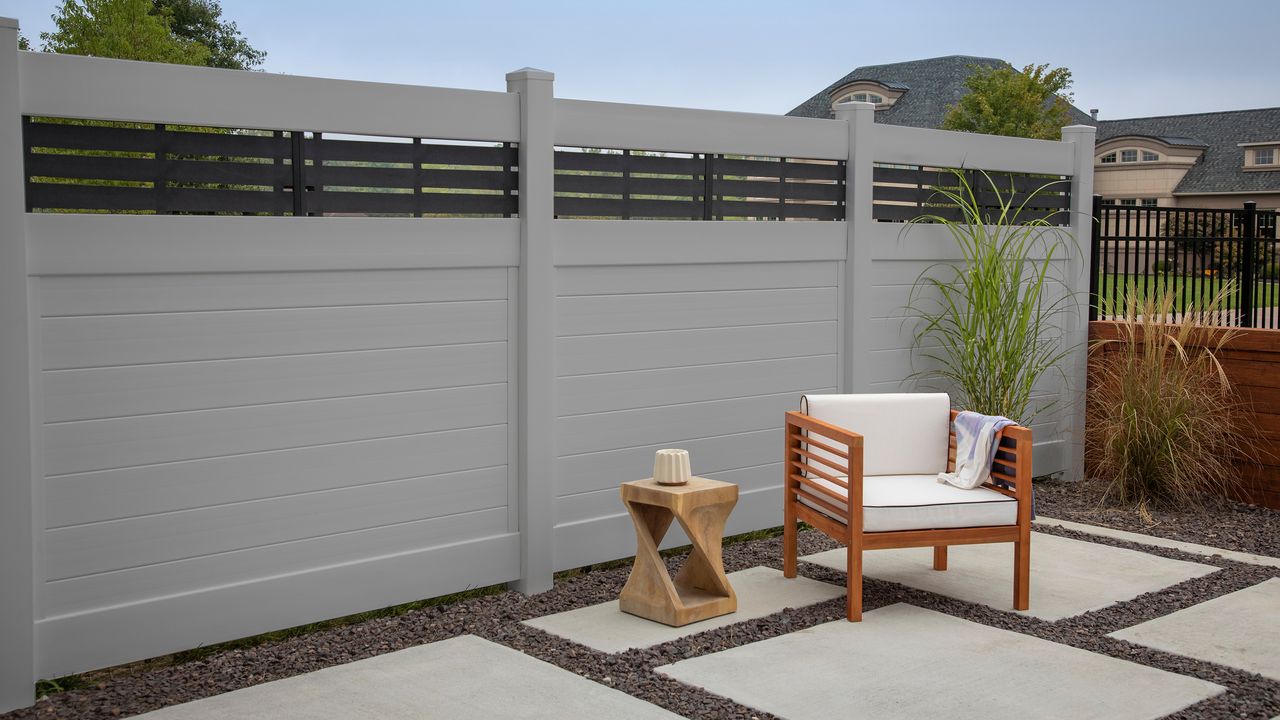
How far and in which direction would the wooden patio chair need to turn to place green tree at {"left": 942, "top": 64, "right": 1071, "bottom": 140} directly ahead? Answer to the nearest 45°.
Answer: approximately 135° to its left

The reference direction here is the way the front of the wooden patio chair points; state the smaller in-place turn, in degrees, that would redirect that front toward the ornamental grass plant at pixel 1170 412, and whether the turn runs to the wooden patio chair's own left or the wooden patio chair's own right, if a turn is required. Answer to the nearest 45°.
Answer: approximately 90° to the wooden patio chair's own left

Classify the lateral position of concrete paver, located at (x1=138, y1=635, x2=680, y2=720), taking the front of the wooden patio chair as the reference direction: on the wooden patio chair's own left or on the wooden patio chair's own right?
on the wooden patio chair's own right

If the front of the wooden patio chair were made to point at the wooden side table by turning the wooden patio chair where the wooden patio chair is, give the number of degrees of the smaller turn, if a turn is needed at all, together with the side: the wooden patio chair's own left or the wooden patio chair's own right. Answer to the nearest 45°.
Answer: approximately 90° to the wooden patio chair's own right

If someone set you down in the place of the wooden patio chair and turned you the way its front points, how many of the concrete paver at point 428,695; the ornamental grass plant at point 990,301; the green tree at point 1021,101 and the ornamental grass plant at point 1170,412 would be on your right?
1

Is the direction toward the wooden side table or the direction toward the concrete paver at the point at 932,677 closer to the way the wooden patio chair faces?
the concrete paver

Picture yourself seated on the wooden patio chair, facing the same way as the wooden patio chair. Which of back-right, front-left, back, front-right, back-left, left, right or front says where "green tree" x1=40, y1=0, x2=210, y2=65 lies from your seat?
back
